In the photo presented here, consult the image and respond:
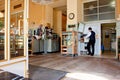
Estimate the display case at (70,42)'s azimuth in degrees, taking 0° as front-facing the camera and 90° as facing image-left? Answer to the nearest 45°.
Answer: approximately 45°

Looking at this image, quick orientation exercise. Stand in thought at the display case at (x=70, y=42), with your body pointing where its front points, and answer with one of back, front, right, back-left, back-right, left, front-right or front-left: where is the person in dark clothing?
back-left
